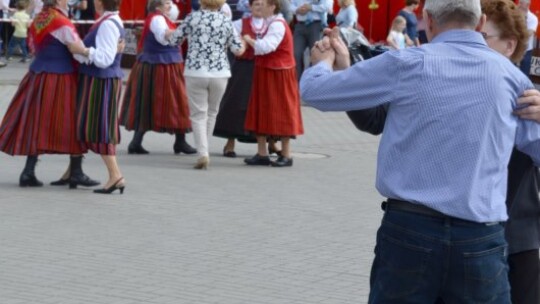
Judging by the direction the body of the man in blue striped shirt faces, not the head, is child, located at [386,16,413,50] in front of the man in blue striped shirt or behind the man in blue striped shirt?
in front

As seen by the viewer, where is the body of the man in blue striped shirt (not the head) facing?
away from the camera

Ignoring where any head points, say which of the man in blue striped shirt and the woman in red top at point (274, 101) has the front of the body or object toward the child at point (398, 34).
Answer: the man in blue striped shirt

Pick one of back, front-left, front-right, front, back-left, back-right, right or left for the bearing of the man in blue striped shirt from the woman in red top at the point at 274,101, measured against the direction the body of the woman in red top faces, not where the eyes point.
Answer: left

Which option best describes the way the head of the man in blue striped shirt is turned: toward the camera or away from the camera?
away from the camera
